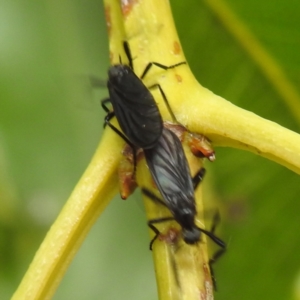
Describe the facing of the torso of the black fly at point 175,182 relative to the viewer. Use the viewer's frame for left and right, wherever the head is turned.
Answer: facing the viewer
